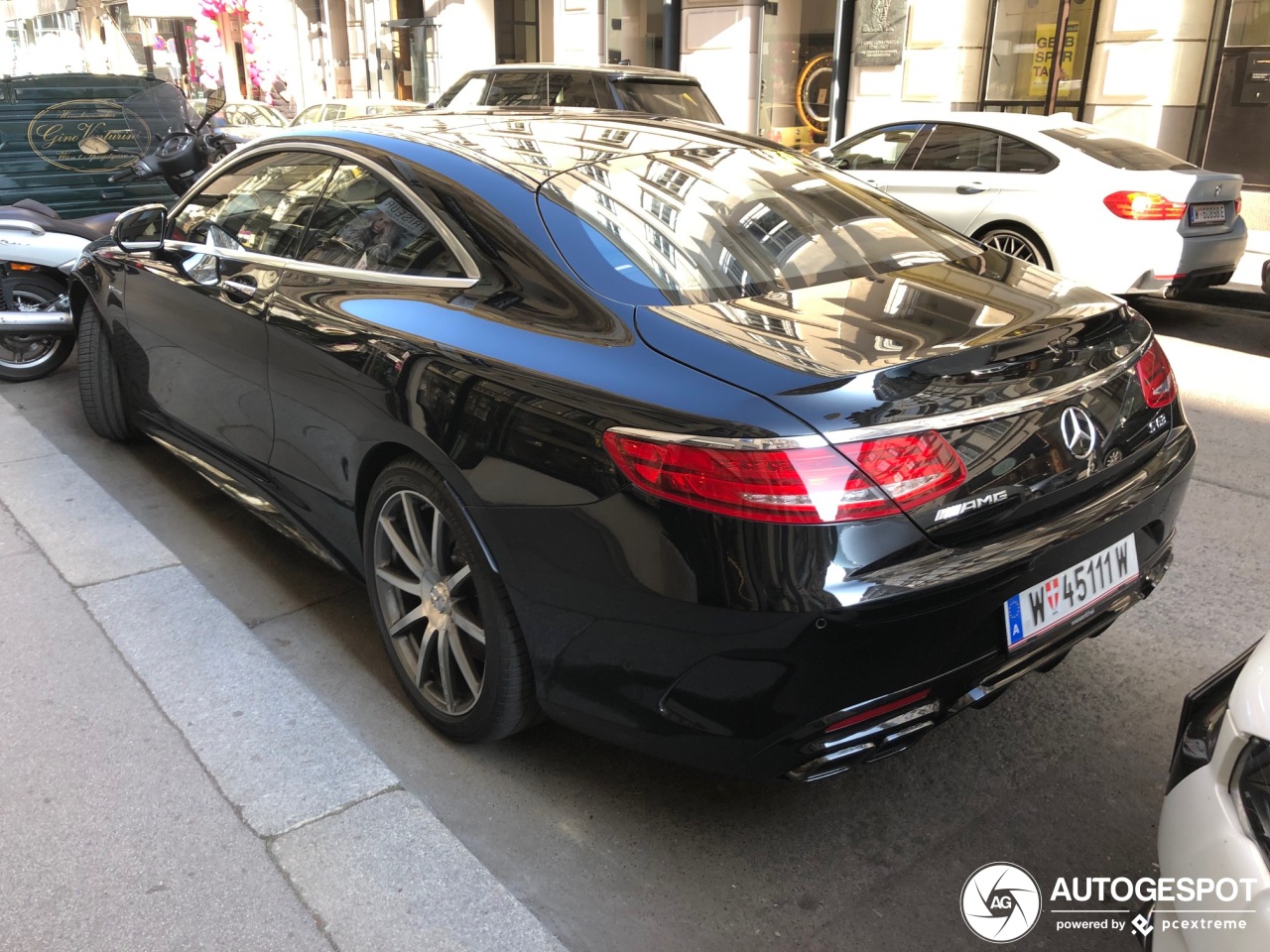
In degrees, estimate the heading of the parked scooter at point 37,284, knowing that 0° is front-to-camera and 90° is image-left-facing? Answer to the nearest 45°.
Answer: approximately 225°

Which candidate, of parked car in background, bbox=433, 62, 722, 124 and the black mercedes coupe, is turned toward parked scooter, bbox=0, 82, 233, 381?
the black mercedes coupe

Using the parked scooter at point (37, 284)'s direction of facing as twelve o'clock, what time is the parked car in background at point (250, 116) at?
The parked car in background is roughly at 11 o'clock from the parked scooter.

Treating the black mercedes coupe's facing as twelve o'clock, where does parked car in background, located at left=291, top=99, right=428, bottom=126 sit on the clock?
The parked car in background is roughly at 1 o'clock from the black mercedes coupe.

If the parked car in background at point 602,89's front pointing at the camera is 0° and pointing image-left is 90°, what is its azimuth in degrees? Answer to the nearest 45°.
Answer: approximately 135°

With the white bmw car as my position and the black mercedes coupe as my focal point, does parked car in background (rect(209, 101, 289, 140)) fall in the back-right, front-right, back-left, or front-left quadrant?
back-right

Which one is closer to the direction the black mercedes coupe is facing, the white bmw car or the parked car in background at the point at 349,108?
the parked car in background

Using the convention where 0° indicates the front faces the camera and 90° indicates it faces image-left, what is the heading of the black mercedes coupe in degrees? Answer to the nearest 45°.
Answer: approximately 135°

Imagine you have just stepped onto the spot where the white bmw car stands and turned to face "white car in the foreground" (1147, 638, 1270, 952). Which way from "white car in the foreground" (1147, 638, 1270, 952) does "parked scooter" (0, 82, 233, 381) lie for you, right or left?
right

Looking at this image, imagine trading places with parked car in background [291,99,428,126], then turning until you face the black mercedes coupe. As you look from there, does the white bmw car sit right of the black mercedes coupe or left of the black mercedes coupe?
left
